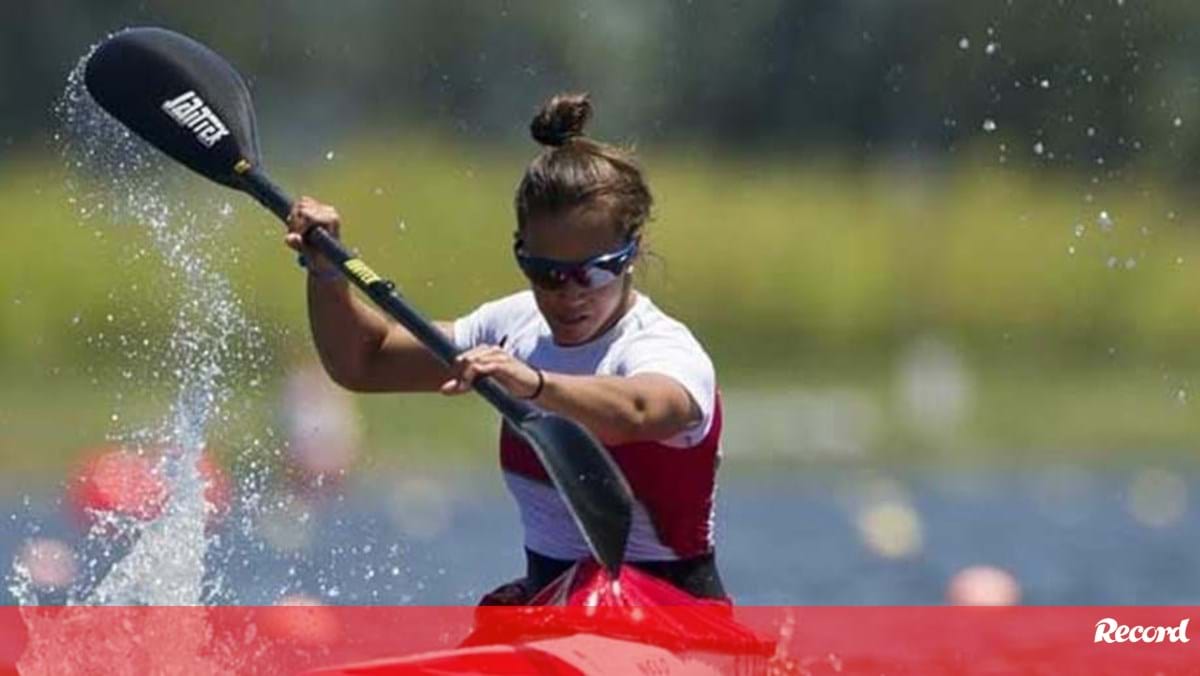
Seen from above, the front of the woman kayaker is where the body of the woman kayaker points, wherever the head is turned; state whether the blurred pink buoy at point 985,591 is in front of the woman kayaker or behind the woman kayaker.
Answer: behind

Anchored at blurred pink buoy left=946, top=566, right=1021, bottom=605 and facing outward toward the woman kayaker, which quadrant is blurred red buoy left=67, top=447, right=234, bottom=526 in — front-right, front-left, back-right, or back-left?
front-right

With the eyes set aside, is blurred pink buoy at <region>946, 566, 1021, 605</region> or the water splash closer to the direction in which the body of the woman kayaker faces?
the water splash

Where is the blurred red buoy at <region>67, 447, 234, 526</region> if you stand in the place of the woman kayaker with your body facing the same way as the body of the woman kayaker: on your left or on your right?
on your right

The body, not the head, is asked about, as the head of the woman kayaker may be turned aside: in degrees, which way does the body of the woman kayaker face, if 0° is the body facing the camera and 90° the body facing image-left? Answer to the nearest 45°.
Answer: approximately 45°

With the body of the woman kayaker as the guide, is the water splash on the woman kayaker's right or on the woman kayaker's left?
on the woman kayaker's right

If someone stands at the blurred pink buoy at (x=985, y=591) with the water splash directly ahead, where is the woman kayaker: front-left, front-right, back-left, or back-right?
front-left
